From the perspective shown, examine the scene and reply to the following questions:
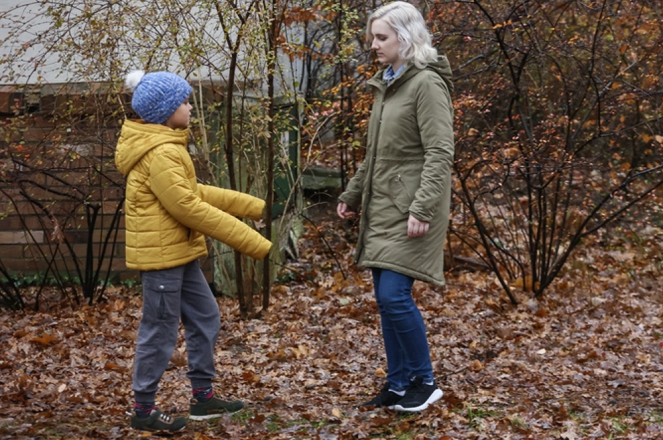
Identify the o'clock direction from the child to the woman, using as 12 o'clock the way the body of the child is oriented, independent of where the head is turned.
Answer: The woman is roughly at 12 o'clock from the child.

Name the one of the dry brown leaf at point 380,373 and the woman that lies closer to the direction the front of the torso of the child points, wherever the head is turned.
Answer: the woman

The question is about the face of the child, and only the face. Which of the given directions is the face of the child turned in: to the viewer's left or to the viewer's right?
to the viewer's right

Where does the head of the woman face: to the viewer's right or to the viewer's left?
to the viewer's left

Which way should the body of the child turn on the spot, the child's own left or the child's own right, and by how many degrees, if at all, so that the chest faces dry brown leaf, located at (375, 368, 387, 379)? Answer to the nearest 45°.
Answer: approximately 45° to the child's own left

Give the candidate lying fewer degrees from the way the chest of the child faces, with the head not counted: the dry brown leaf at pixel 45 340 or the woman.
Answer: the woman

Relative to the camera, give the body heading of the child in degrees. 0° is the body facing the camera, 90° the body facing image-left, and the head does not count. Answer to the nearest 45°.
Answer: approximately 270°
